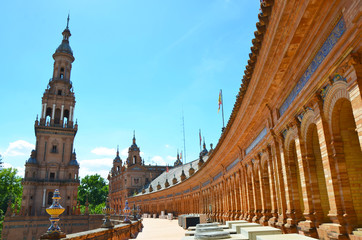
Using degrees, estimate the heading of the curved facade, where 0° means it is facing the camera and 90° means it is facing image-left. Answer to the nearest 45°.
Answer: approximately 45°
